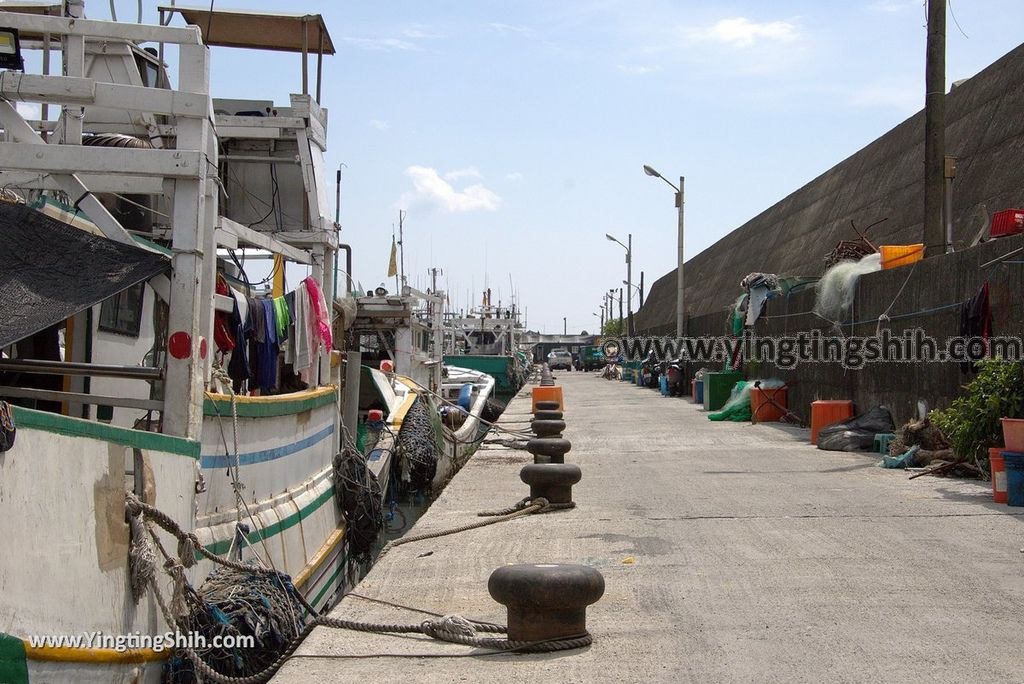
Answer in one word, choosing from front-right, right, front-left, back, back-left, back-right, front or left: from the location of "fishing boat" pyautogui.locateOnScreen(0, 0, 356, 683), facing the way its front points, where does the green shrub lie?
front-right

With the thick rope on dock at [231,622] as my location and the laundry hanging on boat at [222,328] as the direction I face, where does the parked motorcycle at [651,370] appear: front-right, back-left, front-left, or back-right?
front-right

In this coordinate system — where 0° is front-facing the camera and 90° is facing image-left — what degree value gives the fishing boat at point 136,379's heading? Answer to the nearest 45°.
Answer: approximately 225°

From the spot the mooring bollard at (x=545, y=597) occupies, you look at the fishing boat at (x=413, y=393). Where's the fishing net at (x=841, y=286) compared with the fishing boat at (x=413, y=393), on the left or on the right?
right

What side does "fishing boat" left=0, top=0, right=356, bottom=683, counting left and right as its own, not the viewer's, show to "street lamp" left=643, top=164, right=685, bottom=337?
front

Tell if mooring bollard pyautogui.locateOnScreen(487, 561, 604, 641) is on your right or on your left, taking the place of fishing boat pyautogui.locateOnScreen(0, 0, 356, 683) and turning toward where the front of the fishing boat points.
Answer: on your right
